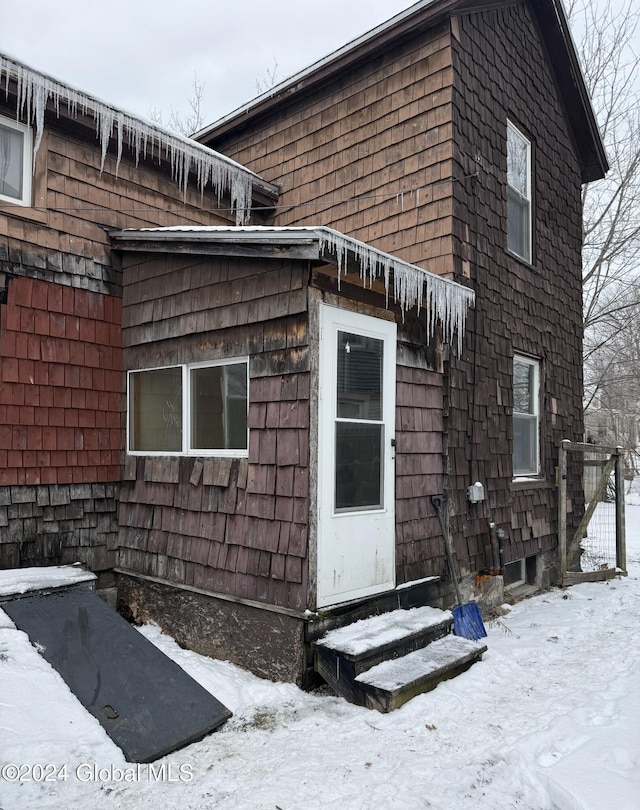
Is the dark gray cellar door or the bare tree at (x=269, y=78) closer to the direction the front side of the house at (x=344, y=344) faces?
the dark gray cellar door

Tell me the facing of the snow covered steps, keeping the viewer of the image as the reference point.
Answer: facing the viewer and to the right of the viewer

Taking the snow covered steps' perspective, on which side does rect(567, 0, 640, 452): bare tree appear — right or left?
on its left

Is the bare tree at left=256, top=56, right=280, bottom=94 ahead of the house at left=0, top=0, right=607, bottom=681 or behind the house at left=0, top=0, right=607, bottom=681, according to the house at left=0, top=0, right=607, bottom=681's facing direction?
behind

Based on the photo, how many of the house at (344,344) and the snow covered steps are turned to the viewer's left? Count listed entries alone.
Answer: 0

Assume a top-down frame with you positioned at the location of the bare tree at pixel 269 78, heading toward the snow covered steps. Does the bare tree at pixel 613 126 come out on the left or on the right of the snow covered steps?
left

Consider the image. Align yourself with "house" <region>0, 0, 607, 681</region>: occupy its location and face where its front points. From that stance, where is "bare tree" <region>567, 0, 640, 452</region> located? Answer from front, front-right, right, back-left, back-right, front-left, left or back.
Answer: left

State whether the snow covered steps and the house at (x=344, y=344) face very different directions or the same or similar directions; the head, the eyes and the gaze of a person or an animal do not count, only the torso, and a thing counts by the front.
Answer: same or similar directions

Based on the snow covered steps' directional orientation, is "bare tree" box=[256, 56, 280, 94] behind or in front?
behind

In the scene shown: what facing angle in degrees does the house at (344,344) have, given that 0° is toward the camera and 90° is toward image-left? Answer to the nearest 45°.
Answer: approximately 315°

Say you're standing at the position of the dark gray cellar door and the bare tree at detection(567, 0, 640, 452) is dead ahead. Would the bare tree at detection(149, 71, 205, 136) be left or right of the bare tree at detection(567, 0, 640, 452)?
left

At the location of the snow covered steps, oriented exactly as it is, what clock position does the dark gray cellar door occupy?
The dark gray cellar door is roughly at 4 o'clock from the snow covered steps.

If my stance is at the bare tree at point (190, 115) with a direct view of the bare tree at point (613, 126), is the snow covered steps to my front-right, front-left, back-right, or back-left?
front-right
